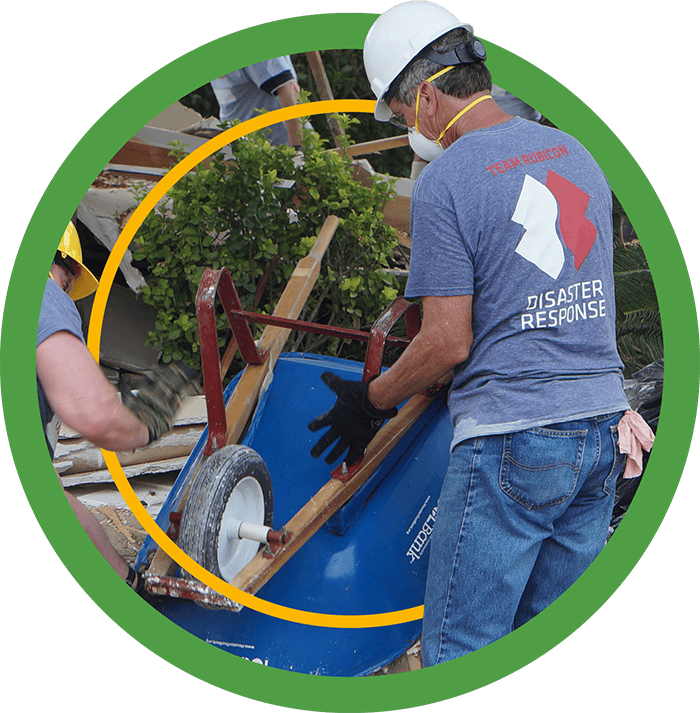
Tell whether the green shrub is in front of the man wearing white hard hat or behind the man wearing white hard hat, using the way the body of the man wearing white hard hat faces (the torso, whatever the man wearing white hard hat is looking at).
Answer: in front

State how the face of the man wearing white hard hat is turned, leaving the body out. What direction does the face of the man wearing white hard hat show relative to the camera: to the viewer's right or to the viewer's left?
to the viewer's left

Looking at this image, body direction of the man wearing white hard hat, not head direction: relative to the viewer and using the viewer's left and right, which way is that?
facing away from the viewer and to the left of the viewer
